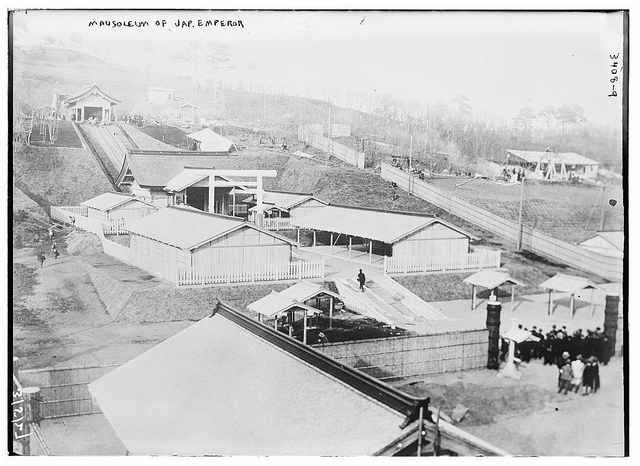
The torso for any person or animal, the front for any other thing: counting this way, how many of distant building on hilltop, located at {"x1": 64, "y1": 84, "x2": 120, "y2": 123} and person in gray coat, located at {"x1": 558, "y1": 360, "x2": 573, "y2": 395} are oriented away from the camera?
1

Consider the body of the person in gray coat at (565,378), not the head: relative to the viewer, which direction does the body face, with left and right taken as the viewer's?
facing away from the viewer

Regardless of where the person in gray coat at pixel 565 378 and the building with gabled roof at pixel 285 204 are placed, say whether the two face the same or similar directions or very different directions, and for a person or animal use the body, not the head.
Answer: very different directions

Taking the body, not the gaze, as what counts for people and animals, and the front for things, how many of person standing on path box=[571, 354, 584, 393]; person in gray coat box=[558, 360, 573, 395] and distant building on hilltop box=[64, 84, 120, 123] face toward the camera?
1

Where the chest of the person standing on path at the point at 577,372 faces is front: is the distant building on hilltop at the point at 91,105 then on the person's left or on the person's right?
on the person's left

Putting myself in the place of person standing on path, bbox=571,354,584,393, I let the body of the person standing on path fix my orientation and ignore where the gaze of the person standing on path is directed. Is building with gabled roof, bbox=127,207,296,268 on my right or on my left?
on my left

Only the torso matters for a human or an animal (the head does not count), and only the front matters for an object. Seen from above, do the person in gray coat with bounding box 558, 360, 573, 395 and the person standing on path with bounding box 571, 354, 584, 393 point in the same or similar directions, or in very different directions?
same or similar directions

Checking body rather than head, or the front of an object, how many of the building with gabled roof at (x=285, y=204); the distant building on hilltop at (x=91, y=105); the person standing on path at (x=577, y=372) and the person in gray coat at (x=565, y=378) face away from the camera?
2

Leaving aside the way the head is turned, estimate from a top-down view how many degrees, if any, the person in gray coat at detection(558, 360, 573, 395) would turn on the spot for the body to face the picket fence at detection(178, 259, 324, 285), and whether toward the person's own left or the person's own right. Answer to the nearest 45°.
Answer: approximately 90° to the person's own left

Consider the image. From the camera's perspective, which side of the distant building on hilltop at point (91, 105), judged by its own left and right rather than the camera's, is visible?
front

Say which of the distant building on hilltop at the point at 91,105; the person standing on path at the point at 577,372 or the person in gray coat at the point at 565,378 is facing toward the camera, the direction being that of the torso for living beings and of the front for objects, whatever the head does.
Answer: the distant building on hilltop

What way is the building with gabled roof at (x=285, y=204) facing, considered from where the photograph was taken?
facing the viewer and to the left of the viewer

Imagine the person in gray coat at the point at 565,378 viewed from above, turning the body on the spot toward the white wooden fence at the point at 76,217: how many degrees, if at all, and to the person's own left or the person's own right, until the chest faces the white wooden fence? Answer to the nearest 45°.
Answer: approximately 90° to the person's own left

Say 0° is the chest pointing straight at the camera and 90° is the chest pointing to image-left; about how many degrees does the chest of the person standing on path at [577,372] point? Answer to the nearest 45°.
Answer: approximately 180°
